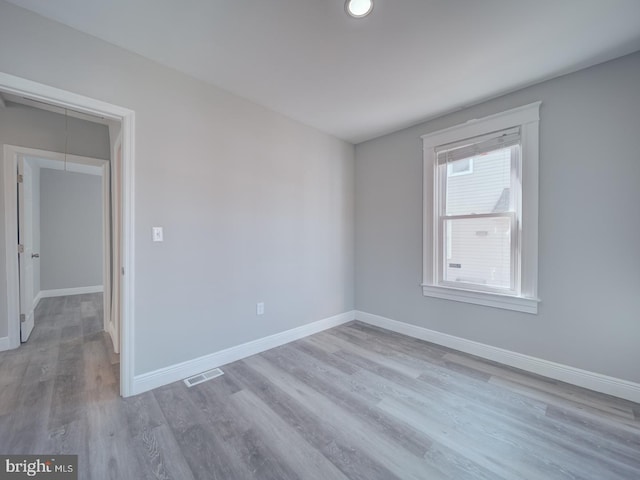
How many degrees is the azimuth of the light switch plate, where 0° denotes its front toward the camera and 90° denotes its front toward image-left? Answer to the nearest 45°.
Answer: approximately 0°

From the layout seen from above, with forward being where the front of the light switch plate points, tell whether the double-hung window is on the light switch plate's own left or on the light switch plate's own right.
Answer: on the light switch plate's own left

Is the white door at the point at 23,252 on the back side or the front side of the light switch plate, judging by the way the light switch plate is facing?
on the back side

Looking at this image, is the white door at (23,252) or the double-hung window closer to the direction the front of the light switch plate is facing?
the double-hung window
